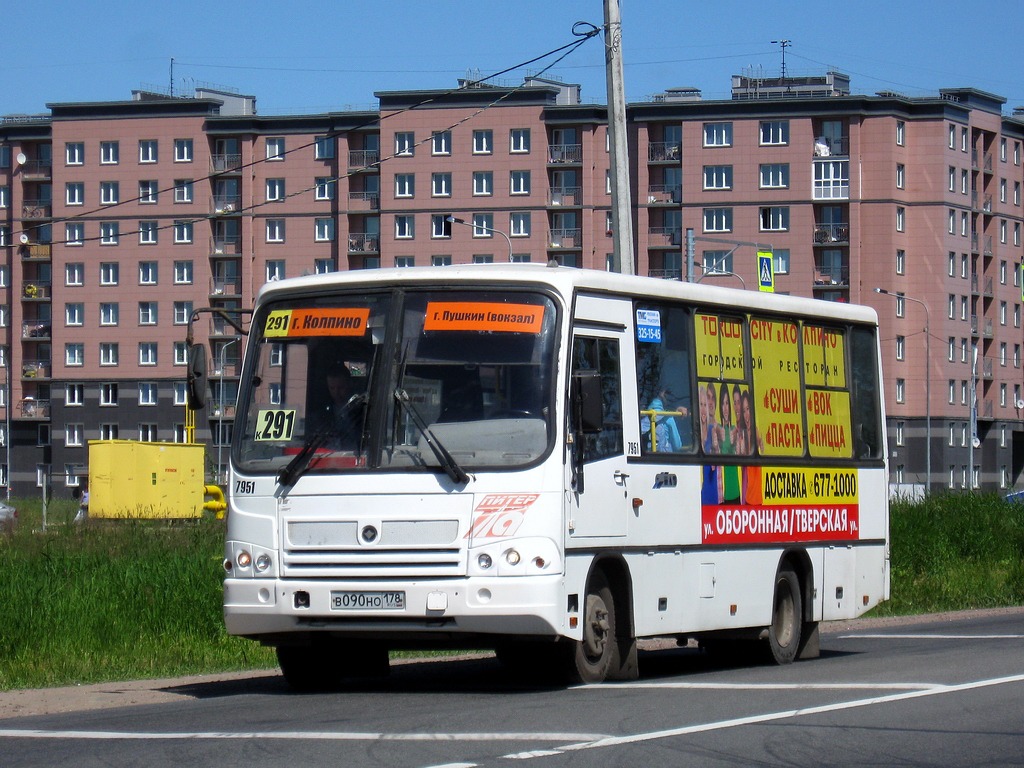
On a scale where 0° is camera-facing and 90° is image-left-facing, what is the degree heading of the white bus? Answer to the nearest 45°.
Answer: approximately 45°

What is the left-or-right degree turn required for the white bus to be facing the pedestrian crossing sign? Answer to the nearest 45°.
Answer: approximately 135° to its right

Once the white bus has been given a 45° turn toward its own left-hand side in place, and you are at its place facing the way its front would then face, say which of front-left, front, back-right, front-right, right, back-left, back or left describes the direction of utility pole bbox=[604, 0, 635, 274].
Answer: back
